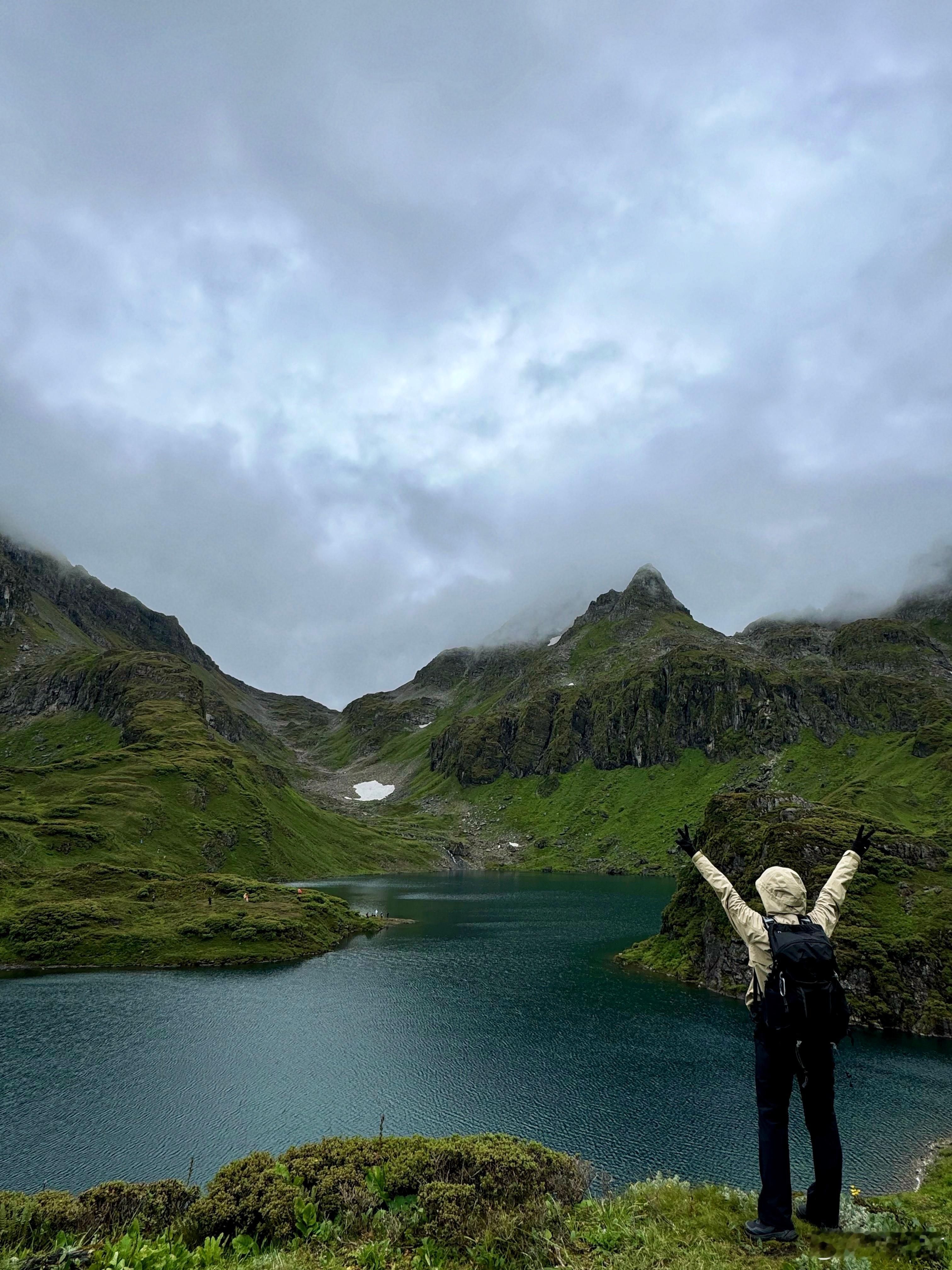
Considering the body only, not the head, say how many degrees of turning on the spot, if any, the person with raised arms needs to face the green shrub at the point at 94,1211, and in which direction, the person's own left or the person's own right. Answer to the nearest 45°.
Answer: approximately 45° to the person's own left

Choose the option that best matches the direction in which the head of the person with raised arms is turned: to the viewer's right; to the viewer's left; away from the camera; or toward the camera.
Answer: away from the camera

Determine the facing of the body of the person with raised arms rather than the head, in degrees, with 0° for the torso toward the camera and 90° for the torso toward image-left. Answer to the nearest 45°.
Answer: approximately 135°
